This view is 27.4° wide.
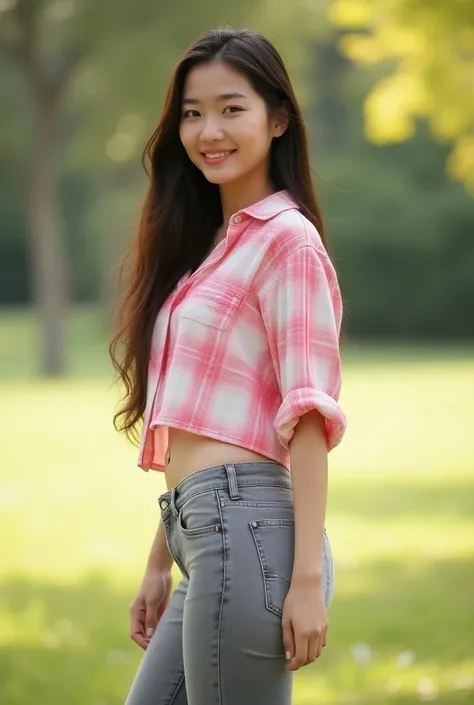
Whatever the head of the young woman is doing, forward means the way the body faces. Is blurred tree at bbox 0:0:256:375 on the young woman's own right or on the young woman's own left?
on the young woman's own right

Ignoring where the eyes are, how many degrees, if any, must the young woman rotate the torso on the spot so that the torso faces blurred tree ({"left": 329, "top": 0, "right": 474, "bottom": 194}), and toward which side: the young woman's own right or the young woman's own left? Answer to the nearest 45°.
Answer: approximately 135° to the young woman's own right
